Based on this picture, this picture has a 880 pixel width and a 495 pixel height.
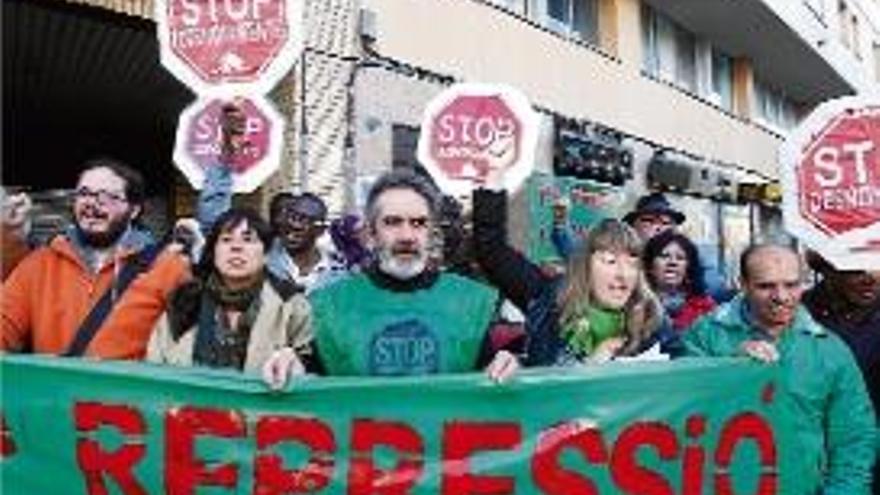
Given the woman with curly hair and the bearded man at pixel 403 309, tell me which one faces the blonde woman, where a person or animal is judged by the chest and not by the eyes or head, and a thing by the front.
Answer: the woman with curly hair

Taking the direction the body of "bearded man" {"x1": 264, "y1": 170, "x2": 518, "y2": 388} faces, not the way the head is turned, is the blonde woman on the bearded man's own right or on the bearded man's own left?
on the bearded man's own left

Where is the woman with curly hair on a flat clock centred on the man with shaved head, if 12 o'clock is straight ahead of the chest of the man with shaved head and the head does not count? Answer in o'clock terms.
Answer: The woman with curly hair is roughly at 4 o'clock from the man with shaved head.

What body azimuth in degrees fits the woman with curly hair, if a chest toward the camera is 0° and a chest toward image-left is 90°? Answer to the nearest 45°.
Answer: approximately 0°

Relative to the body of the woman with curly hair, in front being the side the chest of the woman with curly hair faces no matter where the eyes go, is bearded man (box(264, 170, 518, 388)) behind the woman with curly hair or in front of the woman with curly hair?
in front

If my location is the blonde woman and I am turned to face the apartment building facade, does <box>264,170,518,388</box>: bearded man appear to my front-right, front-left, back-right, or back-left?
back-left

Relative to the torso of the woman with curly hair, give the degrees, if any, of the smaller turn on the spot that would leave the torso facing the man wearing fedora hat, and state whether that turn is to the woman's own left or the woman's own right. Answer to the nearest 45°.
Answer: approximately 180°

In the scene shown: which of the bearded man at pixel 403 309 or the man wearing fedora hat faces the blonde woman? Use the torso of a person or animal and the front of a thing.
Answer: the man wearing fedora hat

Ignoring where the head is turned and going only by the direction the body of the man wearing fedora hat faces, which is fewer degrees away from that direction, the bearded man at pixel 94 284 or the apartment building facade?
the bearded man

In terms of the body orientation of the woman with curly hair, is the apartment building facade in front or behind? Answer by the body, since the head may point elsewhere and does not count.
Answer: behind

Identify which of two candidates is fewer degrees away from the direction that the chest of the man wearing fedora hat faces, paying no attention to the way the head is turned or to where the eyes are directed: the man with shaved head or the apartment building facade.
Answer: the man with shaved head
